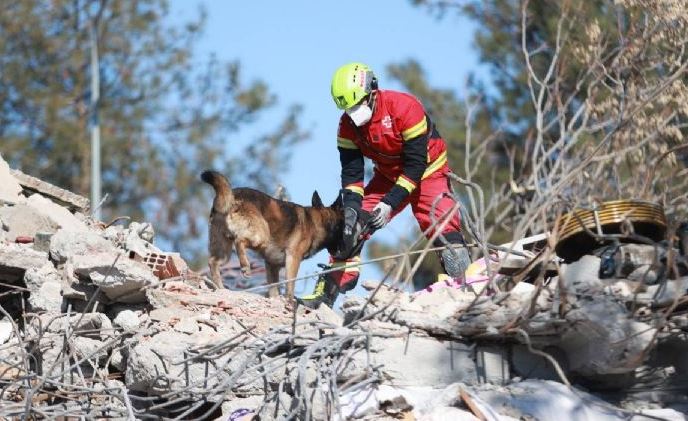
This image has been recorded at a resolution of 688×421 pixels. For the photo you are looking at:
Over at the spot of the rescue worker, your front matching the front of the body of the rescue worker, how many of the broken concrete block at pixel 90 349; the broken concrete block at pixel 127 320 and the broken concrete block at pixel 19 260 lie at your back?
0

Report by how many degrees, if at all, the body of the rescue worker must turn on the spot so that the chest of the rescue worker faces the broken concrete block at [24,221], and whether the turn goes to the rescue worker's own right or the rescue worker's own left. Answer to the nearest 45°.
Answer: approximately 45° to the rescue worker's own right

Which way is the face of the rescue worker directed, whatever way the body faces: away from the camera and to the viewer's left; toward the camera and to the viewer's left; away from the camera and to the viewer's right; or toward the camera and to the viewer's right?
toward the camera and to the viewer's left

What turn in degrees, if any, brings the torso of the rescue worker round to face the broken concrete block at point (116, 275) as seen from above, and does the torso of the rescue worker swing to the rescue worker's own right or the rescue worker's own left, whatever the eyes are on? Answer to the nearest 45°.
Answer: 0° — they already face it

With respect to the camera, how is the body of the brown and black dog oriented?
to the viewer's right

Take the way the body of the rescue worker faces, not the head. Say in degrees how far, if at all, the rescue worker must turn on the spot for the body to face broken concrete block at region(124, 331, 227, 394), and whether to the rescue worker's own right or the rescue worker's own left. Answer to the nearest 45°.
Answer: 0° — they already face it

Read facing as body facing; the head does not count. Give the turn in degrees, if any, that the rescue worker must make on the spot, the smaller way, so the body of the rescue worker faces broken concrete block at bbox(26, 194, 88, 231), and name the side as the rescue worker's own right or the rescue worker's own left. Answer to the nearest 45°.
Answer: approximately 45° to the rescue worker's own right

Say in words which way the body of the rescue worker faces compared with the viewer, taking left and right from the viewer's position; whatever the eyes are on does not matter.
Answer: facing the viewer and to the left of the viewer

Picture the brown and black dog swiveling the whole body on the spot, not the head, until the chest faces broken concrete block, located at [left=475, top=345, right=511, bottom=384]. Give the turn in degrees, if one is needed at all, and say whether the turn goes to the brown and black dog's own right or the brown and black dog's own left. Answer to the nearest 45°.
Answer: approximately 90° to the brown and black dog's own right

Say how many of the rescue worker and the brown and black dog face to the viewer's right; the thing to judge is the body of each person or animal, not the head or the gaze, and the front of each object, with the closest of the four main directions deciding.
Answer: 1

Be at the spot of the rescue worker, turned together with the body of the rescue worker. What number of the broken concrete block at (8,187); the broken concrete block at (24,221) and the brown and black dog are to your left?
0
